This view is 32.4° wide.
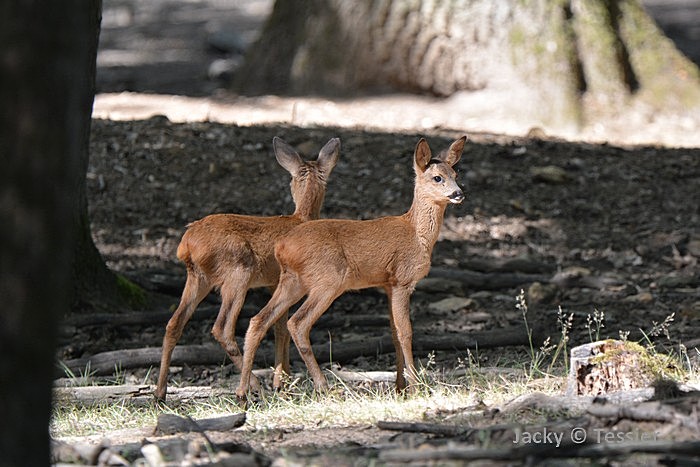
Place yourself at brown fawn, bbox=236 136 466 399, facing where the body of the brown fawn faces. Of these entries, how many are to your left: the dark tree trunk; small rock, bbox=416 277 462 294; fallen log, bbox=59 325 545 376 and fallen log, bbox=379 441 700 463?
2

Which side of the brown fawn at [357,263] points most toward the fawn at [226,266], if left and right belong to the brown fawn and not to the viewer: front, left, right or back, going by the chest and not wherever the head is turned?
back

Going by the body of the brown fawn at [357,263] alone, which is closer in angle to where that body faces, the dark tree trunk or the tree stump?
the tree stump

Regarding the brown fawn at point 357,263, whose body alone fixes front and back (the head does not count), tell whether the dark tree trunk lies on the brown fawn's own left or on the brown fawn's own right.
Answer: on the brown fawn's own right

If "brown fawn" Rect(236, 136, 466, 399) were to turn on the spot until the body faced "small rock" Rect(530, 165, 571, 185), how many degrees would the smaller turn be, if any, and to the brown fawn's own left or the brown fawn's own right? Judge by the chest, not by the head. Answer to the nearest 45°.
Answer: approximately 90° to the brown fawn's own left

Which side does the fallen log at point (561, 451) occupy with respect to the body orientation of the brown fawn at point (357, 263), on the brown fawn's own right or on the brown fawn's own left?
on the brown fawn's own right

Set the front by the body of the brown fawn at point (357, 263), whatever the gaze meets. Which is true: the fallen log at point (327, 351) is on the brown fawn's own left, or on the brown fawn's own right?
on the brown fawn's own left

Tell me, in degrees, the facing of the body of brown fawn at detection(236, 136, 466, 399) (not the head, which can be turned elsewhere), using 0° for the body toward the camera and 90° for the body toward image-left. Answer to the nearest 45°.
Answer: approximately 270°

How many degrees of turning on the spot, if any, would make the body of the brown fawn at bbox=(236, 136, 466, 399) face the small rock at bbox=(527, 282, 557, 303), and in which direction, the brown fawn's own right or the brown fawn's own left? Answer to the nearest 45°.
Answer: approximately 45° to the brown fawn's own left

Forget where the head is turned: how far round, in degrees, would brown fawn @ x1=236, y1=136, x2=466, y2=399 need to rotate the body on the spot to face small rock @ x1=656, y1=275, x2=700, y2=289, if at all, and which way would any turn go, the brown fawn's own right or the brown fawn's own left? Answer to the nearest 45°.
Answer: approximately 45° to the brown fawn's own left

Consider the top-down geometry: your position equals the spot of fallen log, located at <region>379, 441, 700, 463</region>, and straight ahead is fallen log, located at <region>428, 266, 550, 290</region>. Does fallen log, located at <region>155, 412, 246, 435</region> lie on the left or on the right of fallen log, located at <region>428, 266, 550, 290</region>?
left

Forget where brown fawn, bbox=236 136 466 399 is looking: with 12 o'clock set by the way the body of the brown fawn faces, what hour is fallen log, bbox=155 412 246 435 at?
The fallen log is roughly at 4 o'clock from the brown fawn.

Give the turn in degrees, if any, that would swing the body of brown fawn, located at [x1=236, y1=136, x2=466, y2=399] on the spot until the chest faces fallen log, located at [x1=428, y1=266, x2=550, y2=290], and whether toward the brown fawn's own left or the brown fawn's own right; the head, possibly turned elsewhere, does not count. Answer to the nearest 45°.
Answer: approximately 90° to the brown fawn's own left

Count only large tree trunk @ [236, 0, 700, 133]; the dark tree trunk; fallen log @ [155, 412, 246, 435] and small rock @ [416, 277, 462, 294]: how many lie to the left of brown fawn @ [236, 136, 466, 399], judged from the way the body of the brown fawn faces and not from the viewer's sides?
2

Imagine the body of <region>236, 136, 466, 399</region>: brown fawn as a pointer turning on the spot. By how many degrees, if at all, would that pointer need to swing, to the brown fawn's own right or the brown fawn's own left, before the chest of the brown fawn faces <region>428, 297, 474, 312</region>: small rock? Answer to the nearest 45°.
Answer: approximately 90° to the brown fawn's own left

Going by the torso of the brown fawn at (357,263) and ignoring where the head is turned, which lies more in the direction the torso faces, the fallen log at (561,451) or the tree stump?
the tree stump
